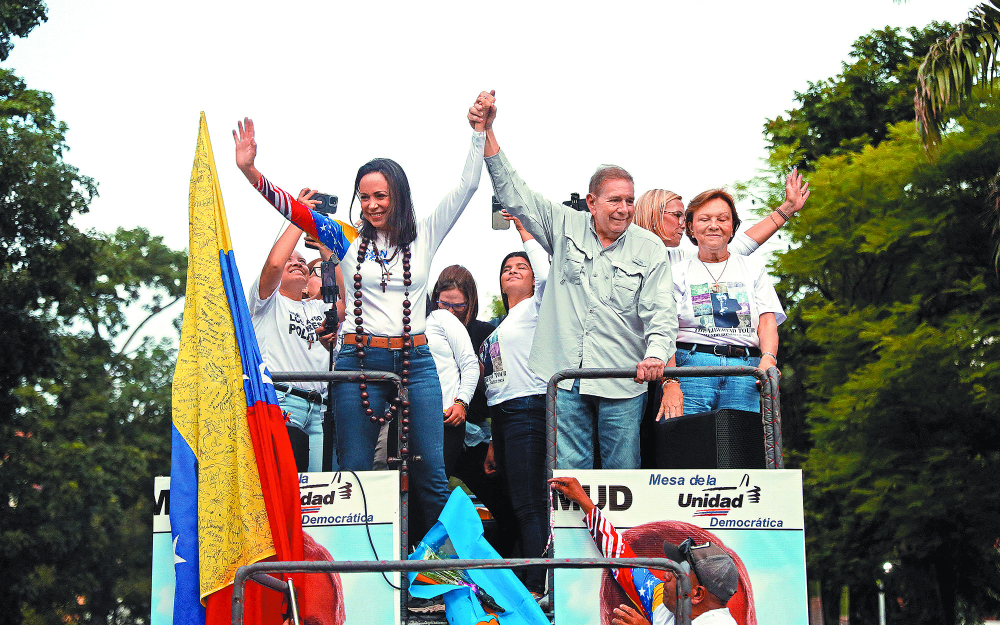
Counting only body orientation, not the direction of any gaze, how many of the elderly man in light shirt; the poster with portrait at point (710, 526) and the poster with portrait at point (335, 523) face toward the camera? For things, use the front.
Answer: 3

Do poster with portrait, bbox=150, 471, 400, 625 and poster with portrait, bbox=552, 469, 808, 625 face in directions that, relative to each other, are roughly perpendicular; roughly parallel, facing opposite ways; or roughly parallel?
roughly parallel

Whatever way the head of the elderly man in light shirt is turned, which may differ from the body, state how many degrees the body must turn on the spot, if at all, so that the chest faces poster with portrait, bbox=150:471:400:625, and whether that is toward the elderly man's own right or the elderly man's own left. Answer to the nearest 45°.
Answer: approximately 45° to the elderly man's own right

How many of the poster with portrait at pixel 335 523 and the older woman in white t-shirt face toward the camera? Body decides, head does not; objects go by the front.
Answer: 2

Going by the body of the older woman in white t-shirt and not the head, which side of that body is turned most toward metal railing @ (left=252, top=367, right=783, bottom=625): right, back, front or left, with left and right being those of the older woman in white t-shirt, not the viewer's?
front

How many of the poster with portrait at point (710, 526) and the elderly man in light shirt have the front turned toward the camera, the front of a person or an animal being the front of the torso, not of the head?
2

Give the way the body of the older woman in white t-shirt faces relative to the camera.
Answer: toward the camera

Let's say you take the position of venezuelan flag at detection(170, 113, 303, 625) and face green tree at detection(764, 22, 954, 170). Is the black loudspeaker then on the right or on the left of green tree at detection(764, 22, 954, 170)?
right

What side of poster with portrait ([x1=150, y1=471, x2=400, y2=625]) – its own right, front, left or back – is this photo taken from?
front

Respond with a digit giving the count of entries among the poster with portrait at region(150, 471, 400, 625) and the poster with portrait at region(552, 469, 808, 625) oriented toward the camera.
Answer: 2

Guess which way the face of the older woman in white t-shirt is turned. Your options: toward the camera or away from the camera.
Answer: toward the camera

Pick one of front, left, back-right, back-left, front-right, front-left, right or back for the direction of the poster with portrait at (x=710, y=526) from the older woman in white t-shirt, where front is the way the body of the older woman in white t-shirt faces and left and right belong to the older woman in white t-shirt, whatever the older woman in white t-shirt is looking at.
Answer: front
